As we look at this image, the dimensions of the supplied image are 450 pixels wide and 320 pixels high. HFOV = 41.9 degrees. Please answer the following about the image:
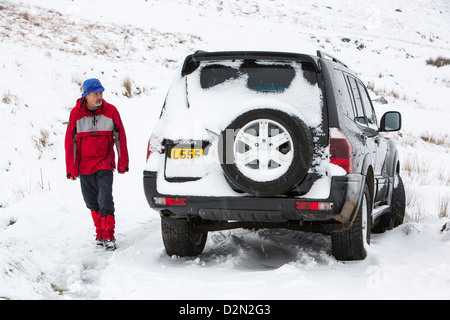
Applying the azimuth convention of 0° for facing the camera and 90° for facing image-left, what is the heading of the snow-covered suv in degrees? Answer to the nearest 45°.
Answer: approximately 225°

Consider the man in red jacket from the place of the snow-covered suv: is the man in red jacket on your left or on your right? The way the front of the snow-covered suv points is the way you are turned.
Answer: on your left

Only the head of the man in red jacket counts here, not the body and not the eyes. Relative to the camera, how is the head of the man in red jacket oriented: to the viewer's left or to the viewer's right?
to the viewer's right
